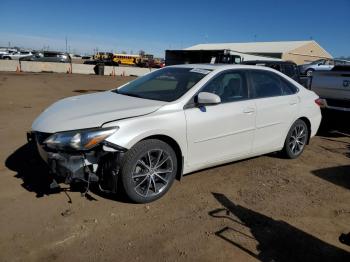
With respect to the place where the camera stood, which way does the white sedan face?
facing the viewer and to the left of the viewer

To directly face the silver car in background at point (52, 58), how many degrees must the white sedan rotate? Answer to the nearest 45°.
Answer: approximately 135° to its right
